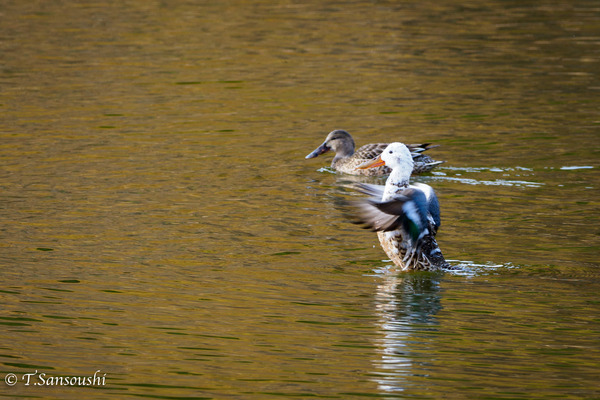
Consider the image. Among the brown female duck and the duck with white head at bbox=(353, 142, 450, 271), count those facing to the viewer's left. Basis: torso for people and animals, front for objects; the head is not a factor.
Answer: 2

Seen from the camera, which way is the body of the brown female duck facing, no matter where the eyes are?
to the viewer's left

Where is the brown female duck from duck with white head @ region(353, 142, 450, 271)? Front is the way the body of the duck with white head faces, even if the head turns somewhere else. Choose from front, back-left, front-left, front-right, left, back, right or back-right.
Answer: right

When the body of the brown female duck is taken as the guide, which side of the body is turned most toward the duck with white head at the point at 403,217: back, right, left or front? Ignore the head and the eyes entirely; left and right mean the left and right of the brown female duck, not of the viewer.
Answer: left
